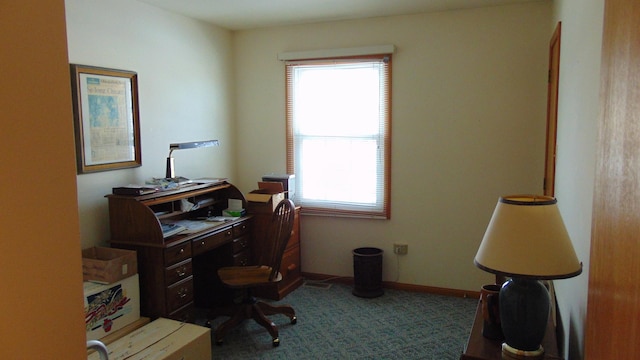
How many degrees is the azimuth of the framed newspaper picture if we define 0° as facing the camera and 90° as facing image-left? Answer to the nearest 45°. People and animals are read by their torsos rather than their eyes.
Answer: approximately 315°

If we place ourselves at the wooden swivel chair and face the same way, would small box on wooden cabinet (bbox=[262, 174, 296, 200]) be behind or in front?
behind

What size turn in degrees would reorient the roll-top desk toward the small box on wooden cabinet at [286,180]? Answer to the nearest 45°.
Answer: approximately 90° to its left
